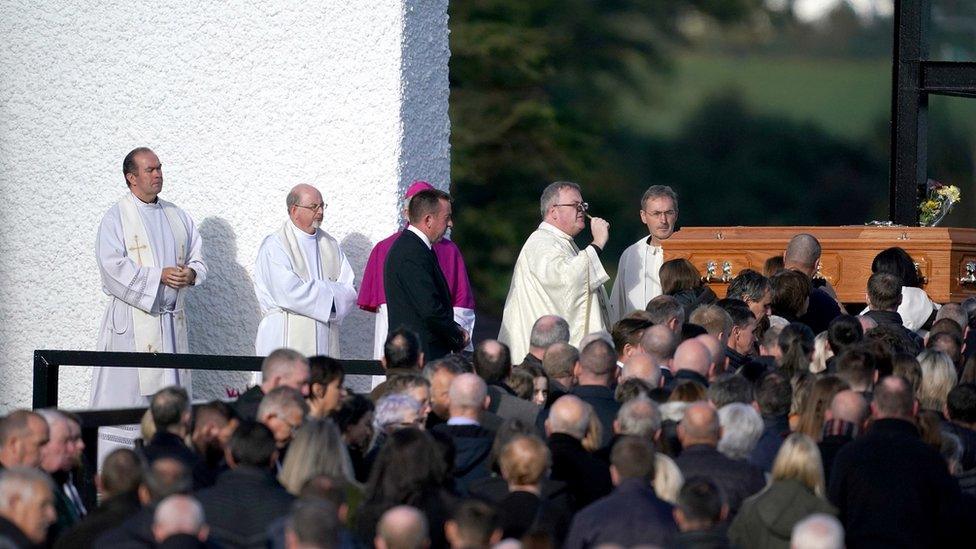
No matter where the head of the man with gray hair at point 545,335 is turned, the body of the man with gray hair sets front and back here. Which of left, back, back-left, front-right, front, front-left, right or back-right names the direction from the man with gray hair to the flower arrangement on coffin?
front

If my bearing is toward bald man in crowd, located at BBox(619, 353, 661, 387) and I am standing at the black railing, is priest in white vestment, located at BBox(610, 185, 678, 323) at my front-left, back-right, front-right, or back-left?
front-left

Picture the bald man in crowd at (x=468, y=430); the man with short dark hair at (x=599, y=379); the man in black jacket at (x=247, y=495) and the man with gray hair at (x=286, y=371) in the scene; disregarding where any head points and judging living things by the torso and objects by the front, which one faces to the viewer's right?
the man with gray hair at (x=286, y=371)

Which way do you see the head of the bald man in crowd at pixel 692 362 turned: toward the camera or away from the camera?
away from the camera

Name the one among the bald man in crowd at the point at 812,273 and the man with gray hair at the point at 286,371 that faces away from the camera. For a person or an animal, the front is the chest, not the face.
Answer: the bald man in crowd

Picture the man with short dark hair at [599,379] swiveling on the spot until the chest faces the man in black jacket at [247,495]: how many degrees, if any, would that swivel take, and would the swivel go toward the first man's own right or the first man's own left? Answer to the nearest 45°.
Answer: approximately 135° to the first man's own left

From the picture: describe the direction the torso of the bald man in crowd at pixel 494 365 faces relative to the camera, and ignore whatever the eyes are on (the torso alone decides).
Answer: away from the camera

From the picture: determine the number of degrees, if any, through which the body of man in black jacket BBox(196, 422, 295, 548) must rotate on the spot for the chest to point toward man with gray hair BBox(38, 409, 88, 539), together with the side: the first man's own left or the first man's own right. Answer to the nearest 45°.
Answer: approximately 45° to the first man's own left

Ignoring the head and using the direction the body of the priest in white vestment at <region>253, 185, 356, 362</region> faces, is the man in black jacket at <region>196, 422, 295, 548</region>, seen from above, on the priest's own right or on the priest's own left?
on the priest's own right

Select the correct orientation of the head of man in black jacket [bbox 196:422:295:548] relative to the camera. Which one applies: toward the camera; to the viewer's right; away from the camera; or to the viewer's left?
away from the camera

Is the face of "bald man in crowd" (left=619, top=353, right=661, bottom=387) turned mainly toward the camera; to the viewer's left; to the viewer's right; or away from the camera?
away from the camera

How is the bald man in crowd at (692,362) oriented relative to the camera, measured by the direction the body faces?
away from the camera

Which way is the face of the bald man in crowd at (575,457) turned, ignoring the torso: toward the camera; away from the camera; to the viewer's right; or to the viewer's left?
away from the camera

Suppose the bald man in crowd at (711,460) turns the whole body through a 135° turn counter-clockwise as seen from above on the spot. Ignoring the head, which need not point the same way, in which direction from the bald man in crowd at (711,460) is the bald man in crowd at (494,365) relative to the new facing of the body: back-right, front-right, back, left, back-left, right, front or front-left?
right
